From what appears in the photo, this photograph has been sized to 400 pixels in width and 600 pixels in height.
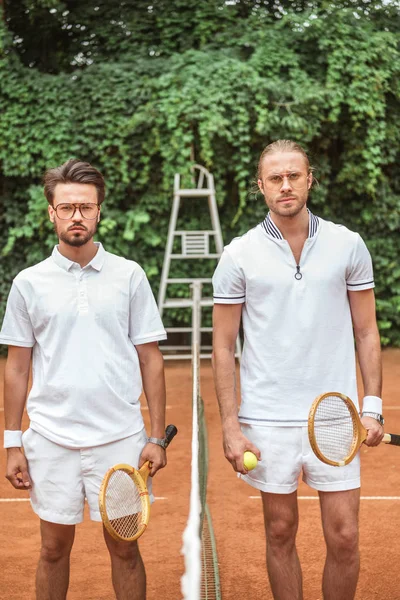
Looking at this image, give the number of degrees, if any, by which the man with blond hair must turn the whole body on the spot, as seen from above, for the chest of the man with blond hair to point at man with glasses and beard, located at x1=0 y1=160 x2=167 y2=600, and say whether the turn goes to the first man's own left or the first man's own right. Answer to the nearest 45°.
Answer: approximately 90° to the first man's own right

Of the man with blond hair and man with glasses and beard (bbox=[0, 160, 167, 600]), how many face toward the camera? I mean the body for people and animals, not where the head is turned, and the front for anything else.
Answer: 2

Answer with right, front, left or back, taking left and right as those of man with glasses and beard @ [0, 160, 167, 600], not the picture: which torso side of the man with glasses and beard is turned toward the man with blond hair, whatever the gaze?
left

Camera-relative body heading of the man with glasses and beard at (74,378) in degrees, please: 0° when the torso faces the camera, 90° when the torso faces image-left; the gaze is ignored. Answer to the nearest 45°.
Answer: approximately 0°

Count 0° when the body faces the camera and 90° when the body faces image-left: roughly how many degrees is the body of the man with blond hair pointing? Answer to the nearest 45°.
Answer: approximately 0°
